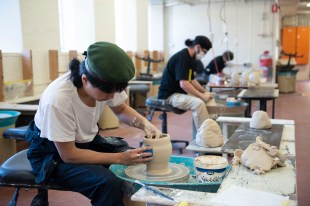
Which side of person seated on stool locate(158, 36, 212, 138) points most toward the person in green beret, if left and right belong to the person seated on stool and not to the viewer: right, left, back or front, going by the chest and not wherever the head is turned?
right

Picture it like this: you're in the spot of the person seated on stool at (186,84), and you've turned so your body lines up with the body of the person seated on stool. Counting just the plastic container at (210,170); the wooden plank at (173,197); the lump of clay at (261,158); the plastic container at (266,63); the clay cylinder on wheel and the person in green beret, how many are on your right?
5

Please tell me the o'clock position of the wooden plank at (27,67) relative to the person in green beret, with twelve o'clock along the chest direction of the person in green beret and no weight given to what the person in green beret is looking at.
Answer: The wooden plank is roughly at 7 o'clock from the person in green beret.

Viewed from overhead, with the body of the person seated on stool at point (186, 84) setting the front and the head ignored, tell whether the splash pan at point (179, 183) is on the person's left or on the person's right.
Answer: on the person's right

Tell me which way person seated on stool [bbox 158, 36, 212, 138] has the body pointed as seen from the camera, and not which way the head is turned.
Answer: to the viewer's right

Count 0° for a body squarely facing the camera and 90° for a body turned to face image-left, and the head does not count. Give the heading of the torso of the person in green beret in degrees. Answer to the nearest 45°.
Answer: approximately 315°

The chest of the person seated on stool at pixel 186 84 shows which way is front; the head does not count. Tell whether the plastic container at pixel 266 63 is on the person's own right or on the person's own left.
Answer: on the person's own left
